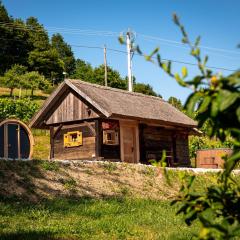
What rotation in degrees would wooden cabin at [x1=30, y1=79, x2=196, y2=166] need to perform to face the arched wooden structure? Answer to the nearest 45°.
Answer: approximately 90° to its right

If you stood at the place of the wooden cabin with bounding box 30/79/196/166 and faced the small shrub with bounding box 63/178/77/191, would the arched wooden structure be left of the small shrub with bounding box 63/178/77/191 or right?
right

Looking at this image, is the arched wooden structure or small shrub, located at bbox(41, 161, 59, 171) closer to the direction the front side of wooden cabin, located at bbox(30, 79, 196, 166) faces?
the small shrub

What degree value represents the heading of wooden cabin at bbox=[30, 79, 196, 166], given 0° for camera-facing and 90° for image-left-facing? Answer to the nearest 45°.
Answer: approximately 315°

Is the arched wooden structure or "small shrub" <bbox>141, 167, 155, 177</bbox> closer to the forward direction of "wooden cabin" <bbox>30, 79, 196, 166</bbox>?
the small shrub

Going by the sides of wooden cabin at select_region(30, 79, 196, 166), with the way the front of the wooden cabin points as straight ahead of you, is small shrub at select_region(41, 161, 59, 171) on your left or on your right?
on your right

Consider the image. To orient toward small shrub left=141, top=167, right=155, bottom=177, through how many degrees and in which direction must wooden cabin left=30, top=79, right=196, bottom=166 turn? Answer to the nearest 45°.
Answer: approximately 45° to its right

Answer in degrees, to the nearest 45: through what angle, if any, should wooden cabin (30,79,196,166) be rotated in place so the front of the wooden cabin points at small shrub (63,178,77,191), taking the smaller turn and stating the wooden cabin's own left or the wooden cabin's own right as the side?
approximately 45° to the wooden cabin's own right
